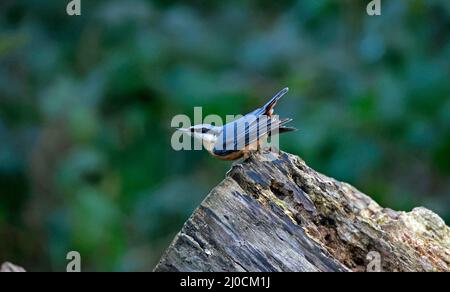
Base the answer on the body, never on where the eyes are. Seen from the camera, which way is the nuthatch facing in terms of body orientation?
to the viewer's left
